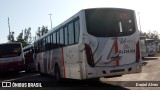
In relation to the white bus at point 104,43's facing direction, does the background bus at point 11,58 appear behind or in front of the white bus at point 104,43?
in front

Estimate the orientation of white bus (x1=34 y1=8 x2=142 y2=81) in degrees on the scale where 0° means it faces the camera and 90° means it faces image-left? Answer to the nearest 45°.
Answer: approximately 135°
